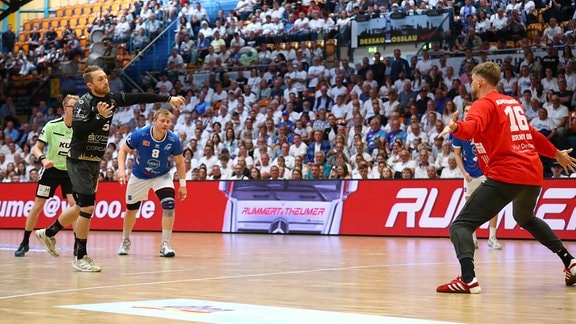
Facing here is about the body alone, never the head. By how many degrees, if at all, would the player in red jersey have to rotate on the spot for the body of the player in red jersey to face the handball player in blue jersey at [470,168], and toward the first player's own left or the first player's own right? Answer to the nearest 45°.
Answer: approximately 45° to the first player's own right

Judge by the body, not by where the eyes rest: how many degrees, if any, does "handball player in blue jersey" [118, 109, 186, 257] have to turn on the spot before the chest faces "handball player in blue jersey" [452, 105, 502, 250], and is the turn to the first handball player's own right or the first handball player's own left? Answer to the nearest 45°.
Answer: approximately 90° to the first handball player's own left

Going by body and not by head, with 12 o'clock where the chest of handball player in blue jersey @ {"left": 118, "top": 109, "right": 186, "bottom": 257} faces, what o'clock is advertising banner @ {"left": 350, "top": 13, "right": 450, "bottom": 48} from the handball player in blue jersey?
The advertising banner is roughly at 7 o'clock from the handball player in blue jersey.

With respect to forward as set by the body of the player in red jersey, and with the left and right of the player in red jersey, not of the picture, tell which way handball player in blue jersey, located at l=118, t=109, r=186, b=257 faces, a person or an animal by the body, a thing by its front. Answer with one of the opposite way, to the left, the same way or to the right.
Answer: the opposite way

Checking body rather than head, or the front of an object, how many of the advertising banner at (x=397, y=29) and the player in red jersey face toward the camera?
1

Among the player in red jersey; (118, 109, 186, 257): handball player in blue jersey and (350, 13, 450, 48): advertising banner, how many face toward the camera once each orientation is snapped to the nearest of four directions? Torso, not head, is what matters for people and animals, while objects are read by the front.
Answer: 2

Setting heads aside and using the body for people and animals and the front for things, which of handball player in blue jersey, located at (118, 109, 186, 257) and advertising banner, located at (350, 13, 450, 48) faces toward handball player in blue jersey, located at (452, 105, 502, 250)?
the advertising banner

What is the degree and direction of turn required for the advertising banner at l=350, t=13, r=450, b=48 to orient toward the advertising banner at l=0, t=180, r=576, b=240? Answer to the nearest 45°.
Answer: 0° — it already faces it

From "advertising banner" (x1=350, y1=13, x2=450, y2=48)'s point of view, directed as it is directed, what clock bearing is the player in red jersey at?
The player in red jersey is roughly at 12 o'clock from the advertising banner.
